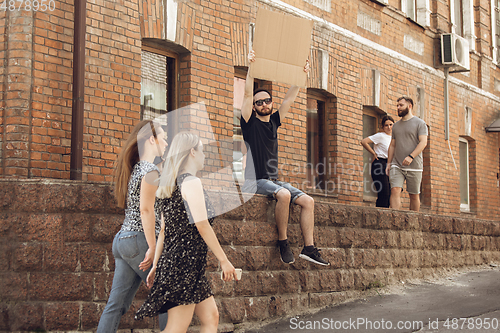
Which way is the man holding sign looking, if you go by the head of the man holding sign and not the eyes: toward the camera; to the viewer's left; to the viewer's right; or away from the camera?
toward the camera

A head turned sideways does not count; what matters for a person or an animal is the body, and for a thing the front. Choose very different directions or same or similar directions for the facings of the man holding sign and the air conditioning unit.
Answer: same or similar directions

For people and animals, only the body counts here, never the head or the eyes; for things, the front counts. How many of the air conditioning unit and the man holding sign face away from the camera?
0

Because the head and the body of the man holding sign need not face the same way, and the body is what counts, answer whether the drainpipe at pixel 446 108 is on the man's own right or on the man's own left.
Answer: on the man's own left

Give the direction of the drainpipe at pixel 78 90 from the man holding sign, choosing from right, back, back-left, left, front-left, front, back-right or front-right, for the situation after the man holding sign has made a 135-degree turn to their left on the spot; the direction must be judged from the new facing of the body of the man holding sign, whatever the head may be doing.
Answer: left

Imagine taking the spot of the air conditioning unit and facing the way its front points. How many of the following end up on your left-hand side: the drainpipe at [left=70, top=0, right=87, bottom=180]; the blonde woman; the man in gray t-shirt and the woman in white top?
0

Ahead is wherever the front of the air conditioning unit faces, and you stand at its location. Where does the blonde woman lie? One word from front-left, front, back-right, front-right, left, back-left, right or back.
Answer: front-right

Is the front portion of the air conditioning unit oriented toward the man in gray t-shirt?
no

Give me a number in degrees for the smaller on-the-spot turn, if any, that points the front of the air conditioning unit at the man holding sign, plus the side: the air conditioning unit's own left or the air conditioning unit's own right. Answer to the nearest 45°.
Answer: approximately 45° to the air conditioning unit's own right

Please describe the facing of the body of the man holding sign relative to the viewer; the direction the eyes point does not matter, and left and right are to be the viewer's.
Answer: facing the viewer and to the right of the viewer

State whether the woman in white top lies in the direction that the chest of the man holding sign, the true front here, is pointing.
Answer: no

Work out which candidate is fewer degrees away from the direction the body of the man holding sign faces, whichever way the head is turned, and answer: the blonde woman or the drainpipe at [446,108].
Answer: the blonde woman

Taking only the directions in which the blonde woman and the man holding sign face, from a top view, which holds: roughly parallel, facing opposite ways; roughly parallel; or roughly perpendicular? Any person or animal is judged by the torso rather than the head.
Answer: roughly perpendicular
